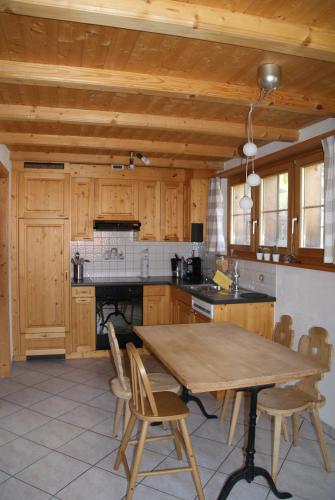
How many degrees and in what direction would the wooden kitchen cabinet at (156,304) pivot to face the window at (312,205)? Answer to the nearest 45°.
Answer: approximately 45° to its left

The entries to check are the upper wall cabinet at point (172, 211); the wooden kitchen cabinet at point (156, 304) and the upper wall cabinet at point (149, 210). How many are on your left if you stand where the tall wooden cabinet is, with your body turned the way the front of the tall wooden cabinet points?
3

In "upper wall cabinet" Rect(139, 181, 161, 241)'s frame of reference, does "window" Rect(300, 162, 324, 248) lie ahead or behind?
ahead

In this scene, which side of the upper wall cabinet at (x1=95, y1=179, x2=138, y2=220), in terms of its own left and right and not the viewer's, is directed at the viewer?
front

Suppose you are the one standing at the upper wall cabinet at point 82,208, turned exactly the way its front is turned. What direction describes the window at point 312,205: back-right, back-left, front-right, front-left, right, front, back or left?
front-left

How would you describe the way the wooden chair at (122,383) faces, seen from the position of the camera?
facing to the right of the viewer

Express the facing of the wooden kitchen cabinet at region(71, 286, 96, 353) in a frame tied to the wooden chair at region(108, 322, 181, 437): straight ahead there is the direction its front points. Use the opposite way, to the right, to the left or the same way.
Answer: to the right

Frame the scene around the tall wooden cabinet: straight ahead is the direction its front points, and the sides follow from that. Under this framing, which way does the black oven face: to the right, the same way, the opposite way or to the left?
the same way

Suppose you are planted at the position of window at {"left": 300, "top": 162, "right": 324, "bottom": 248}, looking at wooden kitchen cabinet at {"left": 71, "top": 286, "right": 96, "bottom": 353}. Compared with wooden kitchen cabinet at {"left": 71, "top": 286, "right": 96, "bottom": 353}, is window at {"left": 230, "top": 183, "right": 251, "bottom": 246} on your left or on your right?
right

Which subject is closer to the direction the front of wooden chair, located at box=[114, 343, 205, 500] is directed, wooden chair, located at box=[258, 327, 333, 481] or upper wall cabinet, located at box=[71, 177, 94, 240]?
the wooden chair

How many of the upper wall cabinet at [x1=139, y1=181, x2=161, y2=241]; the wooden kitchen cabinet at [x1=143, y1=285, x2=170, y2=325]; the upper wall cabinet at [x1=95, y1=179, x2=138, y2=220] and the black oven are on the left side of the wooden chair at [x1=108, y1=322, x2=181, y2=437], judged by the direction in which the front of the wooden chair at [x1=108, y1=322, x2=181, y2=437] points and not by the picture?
4

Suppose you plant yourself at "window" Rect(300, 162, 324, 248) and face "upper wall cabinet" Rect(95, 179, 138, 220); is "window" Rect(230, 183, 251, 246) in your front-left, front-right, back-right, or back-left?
front-right

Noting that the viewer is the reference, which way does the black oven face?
facing the viewer

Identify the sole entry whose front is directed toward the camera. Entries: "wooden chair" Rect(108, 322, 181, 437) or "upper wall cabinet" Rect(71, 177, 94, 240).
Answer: the upper wall cabinet

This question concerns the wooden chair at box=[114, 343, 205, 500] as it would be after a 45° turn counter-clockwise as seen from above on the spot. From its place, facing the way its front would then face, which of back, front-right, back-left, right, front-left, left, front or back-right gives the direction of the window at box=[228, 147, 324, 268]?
front

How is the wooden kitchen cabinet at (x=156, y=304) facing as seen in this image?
toward the camera

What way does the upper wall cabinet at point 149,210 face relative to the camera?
toward the camera
